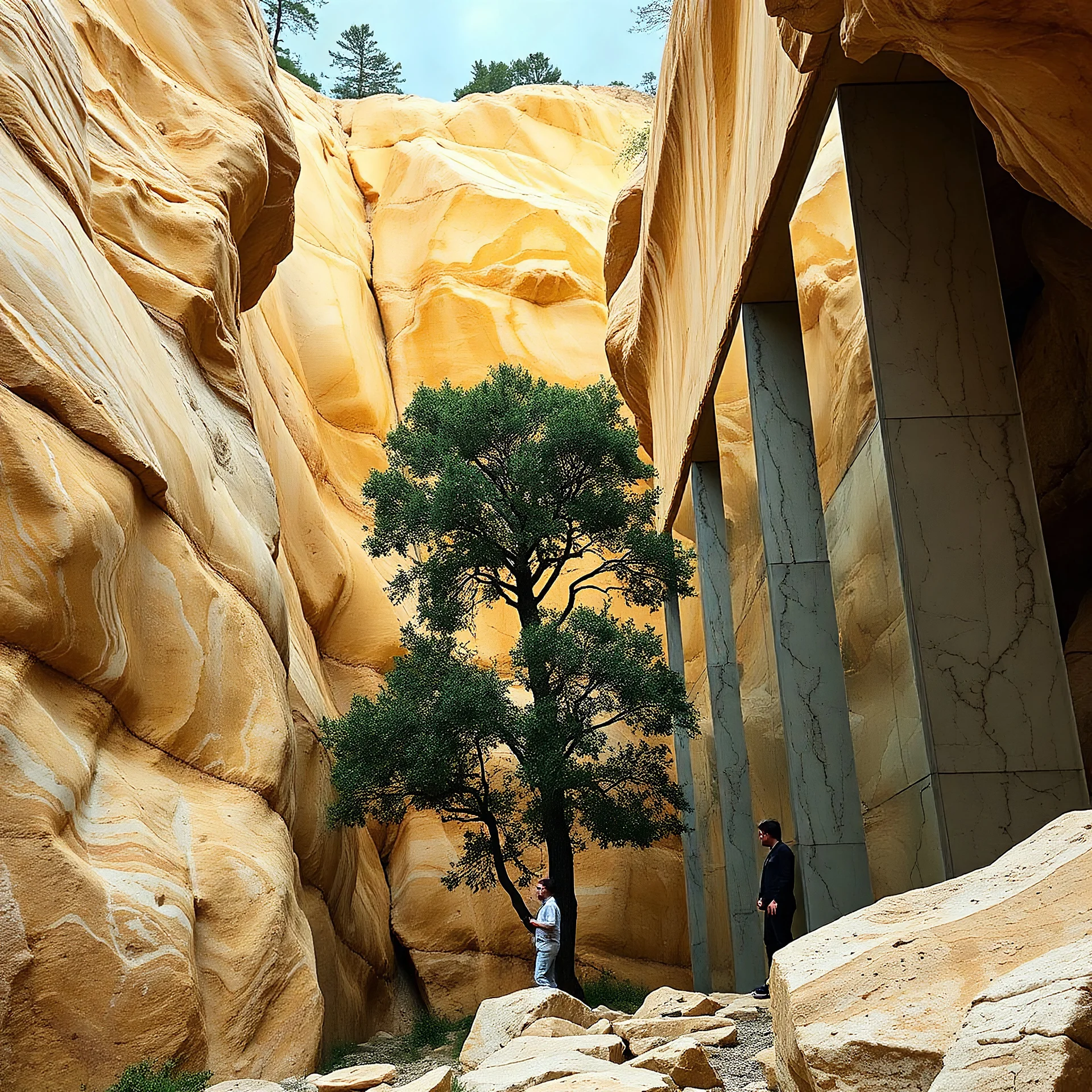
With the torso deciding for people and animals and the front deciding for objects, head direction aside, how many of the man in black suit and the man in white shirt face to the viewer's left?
2

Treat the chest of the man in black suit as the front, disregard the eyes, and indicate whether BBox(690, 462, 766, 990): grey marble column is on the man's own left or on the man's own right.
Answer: on the man's own right

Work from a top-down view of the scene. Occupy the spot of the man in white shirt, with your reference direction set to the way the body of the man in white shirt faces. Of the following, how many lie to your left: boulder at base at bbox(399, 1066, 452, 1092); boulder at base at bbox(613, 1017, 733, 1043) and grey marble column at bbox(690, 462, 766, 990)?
2

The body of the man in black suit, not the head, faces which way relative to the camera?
to the viewer's left

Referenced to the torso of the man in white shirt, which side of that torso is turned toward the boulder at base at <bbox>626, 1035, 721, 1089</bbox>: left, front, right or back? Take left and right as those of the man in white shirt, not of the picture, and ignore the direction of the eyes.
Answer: left

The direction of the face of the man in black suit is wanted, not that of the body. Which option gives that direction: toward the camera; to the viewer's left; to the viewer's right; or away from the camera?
to the viewer's left

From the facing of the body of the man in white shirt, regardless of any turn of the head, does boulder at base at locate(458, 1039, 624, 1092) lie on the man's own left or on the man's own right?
on the man's own left
